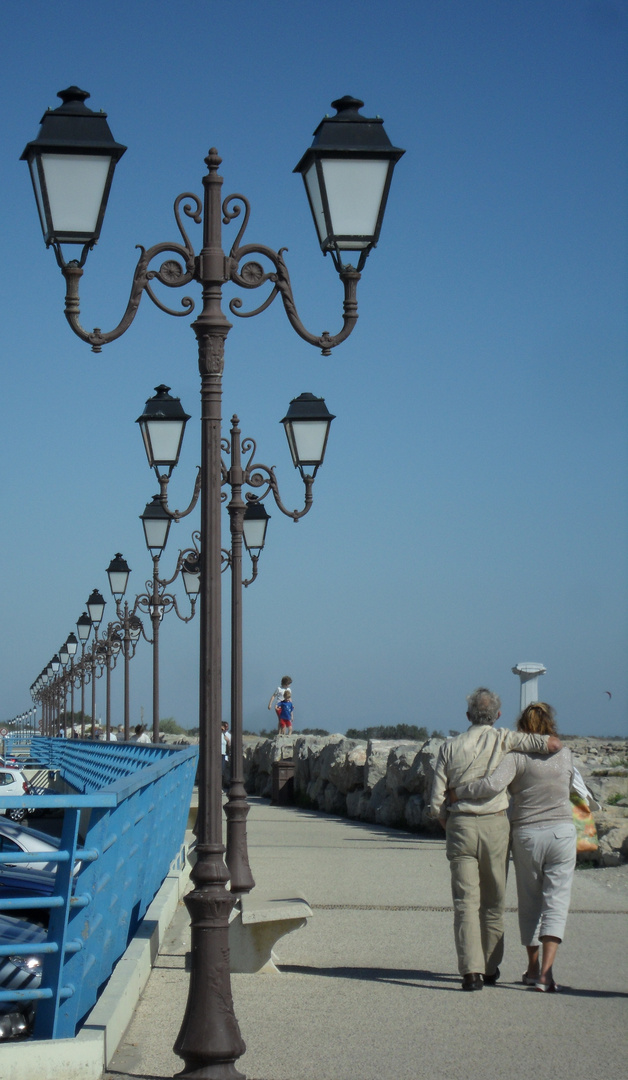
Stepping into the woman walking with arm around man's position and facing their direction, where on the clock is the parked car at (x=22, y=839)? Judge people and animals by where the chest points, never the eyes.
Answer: The parked car is roughly at 10 o'clock from the woman walking with arm around man.

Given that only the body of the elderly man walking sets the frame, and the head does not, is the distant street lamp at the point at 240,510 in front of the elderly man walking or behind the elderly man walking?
in front

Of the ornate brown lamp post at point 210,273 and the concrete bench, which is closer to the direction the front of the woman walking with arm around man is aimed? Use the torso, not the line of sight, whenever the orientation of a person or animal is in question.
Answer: the concrete bench

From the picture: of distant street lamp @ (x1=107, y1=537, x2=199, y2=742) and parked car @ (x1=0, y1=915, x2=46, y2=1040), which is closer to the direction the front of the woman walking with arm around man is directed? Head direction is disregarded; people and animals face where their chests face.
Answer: the distant street lamp

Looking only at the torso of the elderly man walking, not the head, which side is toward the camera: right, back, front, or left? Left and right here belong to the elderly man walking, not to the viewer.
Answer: back

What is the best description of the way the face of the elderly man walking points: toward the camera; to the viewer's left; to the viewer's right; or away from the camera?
away from the camera

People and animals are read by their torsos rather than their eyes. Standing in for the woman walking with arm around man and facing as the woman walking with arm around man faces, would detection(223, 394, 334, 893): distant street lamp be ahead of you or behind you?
ahead

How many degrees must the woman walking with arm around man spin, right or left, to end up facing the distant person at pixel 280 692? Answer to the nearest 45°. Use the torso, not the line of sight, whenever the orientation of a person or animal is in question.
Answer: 0° — they already face them

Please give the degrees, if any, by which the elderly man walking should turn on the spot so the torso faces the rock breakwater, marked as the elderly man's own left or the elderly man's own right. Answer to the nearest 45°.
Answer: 0° — they already face it

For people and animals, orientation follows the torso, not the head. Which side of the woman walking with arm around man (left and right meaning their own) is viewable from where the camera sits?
back
